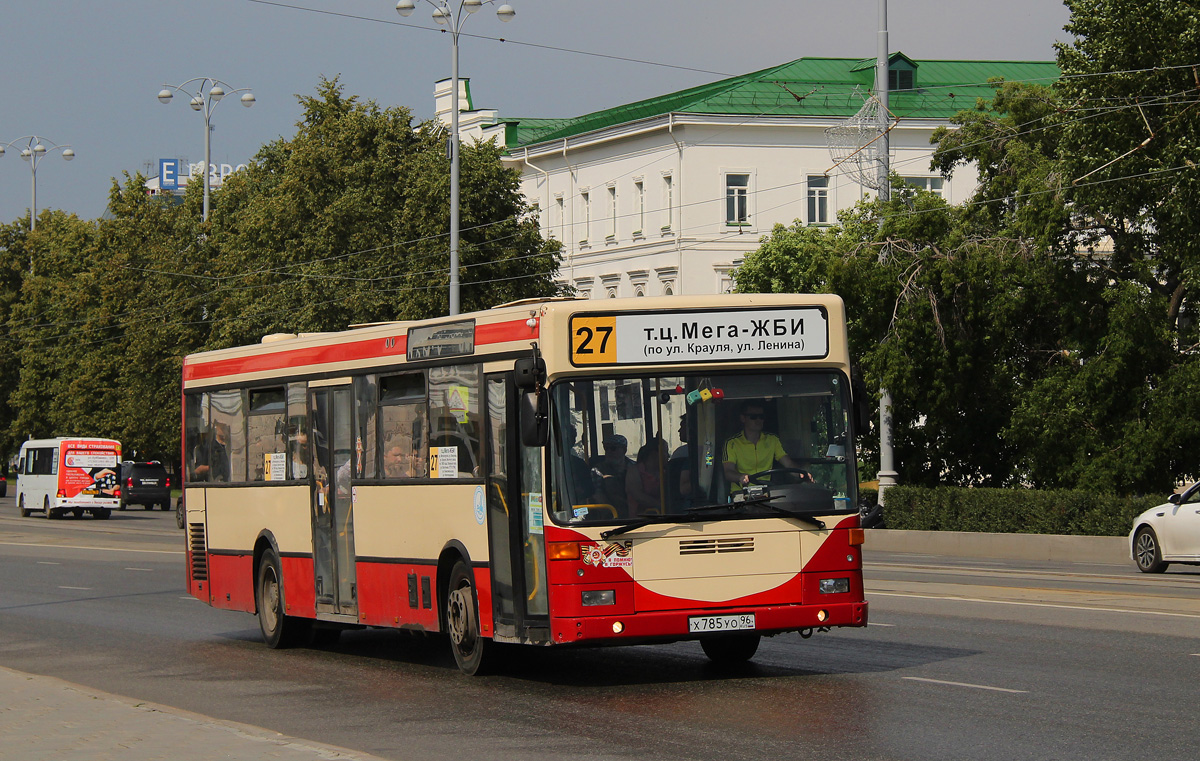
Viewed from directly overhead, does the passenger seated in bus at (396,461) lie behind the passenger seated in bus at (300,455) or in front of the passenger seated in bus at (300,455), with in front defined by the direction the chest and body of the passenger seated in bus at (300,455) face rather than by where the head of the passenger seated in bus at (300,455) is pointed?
in front

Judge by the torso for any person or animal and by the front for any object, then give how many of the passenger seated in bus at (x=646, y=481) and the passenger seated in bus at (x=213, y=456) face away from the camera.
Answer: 0

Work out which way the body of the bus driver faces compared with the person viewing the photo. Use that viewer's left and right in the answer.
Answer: facing the viewer and to the right of the viewer

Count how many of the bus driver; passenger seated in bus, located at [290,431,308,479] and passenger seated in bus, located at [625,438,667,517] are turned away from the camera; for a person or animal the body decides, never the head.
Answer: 0

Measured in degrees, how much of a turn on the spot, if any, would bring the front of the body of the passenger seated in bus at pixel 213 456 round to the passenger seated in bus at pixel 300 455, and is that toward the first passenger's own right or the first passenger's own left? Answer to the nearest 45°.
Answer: approximately 45° to the first passenger's own right

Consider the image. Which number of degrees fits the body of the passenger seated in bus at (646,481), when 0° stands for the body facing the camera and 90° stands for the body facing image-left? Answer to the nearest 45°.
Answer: approximately 315°

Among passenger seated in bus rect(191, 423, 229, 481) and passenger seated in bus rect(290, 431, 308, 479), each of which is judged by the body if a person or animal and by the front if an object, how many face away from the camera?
0

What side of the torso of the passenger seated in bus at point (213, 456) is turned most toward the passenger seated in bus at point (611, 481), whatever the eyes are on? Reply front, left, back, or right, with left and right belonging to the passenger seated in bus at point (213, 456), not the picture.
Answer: front

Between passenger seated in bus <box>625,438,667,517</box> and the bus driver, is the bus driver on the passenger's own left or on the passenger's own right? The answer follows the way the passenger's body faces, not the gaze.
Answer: on the passenger's own left

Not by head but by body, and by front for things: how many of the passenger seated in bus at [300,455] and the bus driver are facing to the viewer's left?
0

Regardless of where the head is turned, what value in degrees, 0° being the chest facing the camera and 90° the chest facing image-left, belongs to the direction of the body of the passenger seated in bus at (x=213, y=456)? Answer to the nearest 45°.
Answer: approximately 315°

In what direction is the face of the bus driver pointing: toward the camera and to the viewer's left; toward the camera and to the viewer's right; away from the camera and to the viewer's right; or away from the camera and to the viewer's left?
toward the camera and to the viewer's right

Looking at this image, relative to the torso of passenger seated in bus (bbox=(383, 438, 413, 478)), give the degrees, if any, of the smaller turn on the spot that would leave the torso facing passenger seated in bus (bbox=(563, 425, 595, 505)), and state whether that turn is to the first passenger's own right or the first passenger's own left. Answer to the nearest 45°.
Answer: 0° — they already face them
